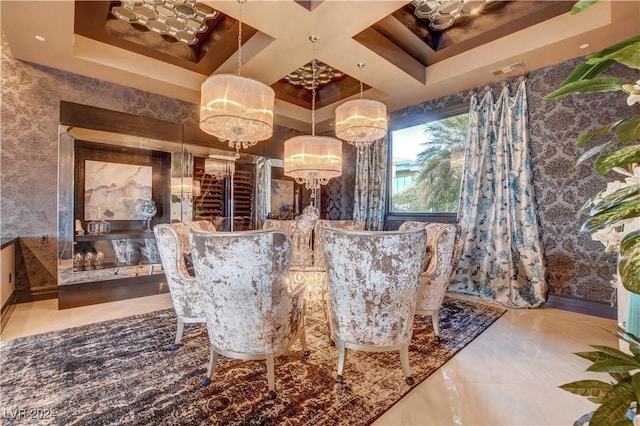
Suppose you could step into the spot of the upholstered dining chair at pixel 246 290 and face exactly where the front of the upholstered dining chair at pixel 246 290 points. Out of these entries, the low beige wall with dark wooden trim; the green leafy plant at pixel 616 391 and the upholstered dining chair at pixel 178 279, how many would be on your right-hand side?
1

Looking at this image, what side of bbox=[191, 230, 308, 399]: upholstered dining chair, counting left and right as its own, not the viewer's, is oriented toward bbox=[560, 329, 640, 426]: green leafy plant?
right

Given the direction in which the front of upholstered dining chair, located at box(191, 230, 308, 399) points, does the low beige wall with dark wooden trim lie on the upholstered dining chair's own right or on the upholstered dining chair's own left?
on the upholstered dining chair's own left

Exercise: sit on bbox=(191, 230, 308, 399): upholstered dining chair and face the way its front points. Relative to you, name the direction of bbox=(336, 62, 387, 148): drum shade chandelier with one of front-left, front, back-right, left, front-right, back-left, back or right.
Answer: front

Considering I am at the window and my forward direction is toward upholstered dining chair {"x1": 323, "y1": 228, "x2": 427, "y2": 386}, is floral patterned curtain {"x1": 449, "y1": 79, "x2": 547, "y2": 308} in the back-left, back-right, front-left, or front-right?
front-left

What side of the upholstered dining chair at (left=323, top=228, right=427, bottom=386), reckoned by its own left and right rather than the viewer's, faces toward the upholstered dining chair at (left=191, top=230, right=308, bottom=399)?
left

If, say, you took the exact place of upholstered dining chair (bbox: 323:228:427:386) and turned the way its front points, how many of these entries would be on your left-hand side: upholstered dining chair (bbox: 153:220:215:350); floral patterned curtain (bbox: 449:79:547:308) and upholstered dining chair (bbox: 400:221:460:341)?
1

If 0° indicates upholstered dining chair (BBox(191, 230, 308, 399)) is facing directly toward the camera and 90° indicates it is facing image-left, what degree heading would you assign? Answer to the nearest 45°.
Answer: approximately 225°

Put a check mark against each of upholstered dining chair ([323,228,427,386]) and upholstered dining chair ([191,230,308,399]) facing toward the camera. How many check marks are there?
0

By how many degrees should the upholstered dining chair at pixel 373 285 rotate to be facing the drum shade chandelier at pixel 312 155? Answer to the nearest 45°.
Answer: approximately 45° to its left

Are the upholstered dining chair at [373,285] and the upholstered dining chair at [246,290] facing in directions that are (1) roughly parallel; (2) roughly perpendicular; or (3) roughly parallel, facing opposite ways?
roughly parallel

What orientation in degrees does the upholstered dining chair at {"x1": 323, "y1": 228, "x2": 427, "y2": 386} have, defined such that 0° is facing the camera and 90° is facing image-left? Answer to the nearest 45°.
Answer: approximately 180°

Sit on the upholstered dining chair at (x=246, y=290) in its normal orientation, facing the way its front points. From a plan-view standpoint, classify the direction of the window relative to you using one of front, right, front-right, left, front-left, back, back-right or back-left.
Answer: front

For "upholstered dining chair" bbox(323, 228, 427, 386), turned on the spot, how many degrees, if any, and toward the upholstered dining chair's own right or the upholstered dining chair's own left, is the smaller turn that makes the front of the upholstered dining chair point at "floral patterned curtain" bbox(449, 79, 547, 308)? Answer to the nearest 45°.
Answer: approximately 45° to the upholstered dining chair's own right
